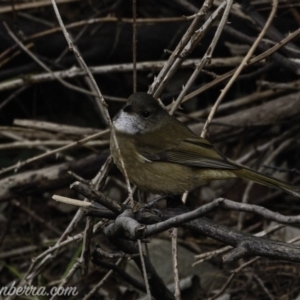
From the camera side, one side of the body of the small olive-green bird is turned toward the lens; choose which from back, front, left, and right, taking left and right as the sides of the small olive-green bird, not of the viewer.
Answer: left
